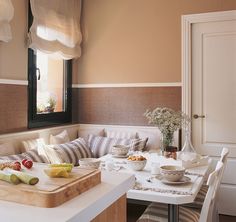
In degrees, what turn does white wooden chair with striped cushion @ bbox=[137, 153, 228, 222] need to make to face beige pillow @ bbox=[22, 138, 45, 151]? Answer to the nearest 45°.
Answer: approximately 45° to its right

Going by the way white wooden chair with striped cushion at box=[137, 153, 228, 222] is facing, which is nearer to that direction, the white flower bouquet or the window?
the window

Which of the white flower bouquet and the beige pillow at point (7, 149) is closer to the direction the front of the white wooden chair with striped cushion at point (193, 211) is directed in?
the beige pillow

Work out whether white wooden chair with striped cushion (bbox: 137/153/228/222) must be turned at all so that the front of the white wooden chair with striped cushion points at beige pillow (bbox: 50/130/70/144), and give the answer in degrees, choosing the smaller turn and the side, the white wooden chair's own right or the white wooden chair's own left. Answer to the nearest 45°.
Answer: approximately 45° to the white wooden chair's own right

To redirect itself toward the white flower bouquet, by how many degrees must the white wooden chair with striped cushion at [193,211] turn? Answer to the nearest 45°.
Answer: approximately 90° to its right

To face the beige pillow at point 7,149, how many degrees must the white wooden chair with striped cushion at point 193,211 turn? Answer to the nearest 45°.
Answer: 0° — it already faces it

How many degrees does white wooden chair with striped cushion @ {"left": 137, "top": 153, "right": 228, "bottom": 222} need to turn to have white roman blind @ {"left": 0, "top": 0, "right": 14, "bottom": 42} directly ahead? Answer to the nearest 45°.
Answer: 0° — it already faces it

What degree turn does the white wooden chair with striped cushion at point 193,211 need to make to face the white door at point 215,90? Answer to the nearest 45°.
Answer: approximately 90° to its right

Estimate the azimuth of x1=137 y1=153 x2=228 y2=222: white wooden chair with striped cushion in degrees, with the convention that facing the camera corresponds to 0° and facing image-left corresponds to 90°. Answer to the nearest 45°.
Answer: approximately 90°

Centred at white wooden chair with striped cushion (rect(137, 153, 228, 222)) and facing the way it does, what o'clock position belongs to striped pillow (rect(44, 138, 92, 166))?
The striped pillow is roughly at 1 o'clock from the white wooden chair with striped cushion.

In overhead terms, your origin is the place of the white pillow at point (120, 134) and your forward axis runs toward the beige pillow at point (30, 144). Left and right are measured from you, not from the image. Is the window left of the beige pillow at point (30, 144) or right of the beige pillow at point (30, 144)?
right

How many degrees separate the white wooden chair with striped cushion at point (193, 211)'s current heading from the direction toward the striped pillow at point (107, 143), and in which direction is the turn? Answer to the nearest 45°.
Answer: approximately 45° to its right
